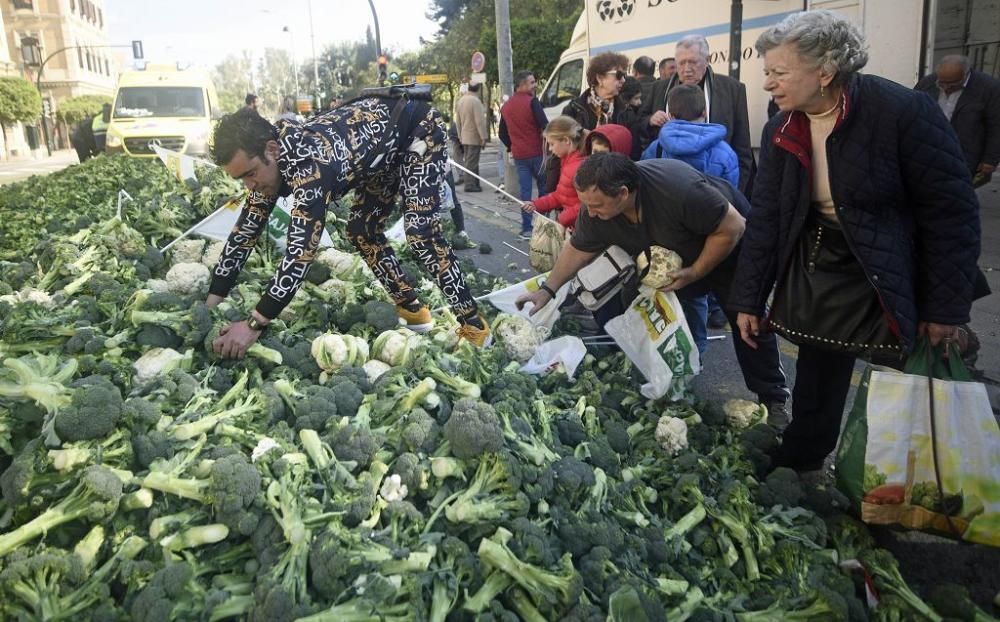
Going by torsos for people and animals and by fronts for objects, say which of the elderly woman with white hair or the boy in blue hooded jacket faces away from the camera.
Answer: the boy in blue hooded jacket

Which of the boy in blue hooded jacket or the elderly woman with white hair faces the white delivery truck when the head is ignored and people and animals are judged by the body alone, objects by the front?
the boy in blue hooded jacket

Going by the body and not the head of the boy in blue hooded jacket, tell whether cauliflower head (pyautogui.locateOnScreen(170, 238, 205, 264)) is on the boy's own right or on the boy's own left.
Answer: on the boy's own left

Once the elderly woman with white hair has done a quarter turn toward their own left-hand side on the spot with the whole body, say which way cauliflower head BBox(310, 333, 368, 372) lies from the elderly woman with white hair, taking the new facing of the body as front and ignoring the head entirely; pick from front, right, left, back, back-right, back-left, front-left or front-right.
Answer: back-right

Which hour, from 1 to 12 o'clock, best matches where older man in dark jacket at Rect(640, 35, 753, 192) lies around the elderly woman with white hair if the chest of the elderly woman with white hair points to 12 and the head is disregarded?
The older man in dark jacket is roughly at 4 o'clock from the elderly woman with white hair.

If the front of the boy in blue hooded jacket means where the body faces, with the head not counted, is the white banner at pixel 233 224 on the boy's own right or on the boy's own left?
on the boy's own left

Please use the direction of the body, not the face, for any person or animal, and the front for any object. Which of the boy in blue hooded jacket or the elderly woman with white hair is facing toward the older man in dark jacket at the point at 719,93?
the boy in blue hooded jacket

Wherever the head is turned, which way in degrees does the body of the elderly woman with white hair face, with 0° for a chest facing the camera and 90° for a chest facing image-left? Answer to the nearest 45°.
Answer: approximately 45°

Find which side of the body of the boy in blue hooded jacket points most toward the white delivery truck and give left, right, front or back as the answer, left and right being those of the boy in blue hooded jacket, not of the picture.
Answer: front

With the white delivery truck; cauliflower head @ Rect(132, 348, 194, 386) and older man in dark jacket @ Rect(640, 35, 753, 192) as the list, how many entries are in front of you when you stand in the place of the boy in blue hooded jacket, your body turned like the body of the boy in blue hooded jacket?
2

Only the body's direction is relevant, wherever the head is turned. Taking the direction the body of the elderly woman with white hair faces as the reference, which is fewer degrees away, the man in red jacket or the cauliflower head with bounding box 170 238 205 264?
the cauliflower head

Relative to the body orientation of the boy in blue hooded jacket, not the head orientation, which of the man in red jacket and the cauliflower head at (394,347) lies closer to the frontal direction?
the man in red jacket

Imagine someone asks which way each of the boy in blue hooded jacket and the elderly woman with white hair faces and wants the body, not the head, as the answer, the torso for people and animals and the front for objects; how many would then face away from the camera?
1

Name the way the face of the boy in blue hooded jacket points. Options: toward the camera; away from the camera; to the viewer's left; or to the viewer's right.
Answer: away from the camera

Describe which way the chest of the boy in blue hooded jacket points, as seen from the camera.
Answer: away from the camera

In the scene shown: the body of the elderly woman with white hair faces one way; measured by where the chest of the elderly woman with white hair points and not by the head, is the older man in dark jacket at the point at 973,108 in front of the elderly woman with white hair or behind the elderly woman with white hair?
behind
